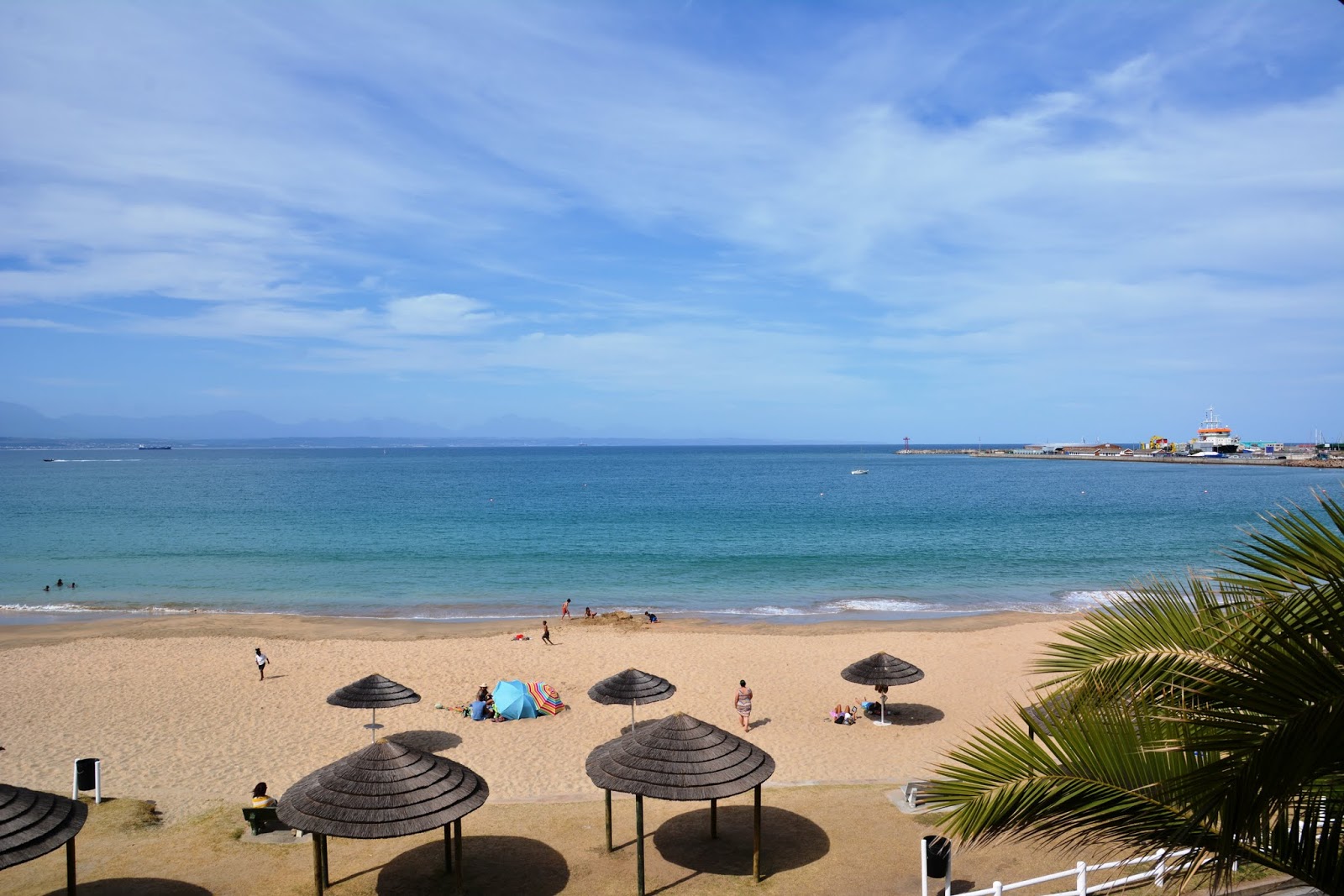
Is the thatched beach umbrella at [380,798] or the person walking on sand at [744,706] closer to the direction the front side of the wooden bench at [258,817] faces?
the person walking on sand

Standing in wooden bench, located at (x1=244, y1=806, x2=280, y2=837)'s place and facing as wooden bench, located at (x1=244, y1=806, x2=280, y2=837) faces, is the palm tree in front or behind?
behind

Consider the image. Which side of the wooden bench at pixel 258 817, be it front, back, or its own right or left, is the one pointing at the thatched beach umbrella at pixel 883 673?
right

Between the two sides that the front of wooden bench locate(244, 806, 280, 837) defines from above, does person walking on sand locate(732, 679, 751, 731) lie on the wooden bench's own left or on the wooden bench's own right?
on the wooden bench's own right

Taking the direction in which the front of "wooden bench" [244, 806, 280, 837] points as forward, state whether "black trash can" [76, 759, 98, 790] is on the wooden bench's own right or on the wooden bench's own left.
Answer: on the wooden bench's own left

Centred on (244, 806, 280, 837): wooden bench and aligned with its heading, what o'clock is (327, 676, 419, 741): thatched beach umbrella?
The thatched beach umbrella is roughly at 1 o'clock from the wooden bench.

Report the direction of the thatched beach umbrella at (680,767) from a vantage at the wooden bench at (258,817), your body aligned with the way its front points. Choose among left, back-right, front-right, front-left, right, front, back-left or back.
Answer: back-right

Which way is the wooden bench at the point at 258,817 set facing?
away from the camera

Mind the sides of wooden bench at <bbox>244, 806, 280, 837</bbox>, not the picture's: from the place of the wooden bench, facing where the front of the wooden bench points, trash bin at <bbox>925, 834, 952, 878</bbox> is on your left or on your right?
on your right
